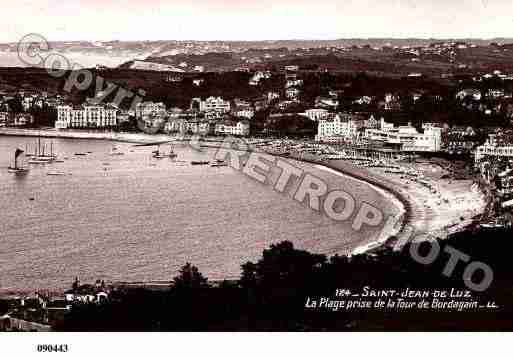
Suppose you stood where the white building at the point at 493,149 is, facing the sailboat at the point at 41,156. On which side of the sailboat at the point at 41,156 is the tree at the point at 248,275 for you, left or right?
left

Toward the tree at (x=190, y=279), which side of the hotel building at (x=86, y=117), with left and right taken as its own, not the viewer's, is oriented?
front

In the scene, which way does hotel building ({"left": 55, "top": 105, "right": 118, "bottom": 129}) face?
toward the camera

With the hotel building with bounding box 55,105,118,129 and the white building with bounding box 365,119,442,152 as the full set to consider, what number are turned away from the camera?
0

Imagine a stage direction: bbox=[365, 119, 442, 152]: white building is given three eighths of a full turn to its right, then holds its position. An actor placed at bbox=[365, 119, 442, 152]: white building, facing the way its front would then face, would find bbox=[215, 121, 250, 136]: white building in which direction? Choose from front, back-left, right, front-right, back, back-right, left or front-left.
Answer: left

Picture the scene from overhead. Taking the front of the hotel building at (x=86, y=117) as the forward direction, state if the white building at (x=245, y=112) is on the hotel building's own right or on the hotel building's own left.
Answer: on the hotel building's own left

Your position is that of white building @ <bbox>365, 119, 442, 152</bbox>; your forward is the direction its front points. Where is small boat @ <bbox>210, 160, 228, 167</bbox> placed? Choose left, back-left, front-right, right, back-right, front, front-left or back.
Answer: front-right

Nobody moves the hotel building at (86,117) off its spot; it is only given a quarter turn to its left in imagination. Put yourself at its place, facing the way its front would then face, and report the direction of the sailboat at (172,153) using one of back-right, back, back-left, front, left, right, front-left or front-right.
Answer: front

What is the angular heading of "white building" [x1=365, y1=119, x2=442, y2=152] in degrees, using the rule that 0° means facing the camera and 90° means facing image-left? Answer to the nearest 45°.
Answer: approximately 45°

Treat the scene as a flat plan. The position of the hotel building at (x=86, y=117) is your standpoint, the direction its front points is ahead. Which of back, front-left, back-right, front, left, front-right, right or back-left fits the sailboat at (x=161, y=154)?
left

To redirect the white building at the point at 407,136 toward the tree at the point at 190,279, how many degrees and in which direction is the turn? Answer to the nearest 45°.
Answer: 0° — it already faces it

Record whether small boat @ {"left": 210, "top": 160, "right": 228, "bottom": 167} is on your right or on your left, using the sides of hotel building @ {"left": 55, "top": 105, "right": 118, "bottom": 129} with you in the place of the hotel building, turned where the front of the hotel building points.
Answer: on your left
